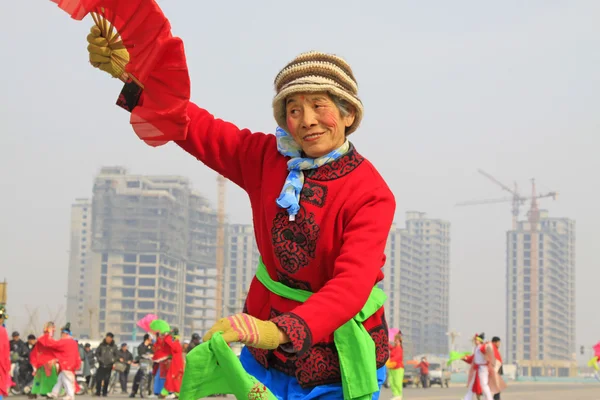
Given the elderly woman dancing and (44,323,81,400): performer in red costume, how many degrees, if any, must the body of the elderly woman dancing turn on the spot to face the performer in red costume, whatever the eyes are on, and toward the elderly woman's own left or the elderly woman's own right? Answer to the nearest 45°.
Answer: approximately 135° to the elderly woman's own right

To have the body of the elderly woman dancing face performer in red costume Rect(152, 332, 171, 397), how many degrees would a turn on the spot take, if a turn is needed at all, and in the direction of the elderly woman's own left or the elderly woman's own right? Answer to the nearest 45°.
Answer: approximately 135° to the elderly woman's own right

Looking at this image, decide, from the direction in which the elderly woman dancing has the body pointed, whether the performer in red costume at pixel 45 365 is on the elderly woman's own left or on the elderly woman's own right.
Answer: on the elderly woman's own right

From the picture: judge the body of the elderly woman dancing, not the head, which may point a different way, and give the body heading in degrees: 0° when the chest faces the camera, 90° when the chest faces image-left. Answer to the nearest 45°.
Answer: approximately 45°

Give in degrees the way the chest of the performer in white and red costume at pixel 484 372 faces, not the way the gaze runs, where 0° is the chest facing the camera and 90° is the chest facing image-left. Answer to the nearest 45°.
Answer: approximately 45°
